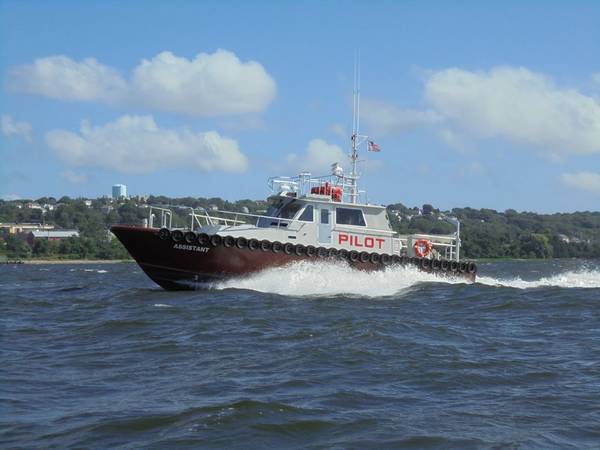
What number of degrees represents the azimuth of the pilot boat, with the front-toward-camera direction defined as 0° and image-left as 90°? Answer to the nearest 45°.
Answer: approximately 90°
